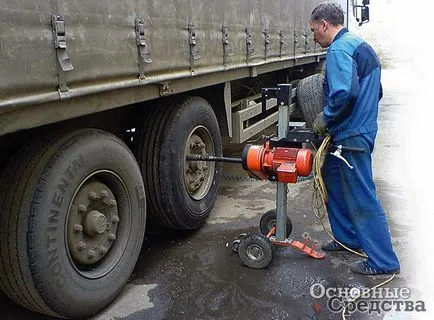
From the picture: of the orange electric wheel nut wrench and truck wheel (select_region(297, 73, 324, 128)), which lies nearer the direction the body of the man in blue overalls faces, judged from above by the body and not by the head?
the orange electric wheel nut wrench

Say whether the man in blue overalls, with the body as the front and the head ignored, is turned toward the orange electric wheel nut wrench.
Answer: yes

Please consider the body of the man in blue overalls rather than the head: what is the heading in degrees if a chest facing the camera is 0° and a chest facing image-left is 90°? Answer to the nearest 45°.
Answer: approximately 90°

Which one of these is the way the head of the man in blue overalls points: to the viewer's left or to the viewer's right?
to the viewer's left

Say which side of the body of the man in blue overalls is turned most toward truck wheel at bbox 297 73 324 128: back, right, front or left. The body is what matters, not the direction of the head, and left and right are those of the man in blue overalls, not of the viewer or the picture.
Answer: right
